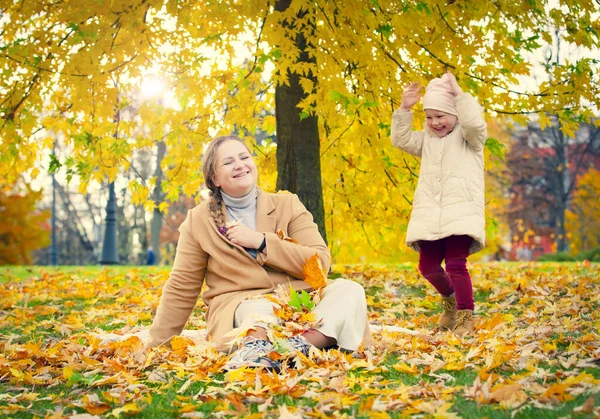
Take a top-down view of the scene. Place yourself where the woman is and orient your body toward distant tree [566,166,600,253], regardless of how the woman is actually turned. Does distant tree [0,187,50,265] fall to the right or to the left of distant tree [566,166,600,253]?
left

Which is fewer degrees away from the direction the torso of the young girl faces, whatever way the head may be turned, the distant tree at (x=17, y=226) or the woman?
the woman

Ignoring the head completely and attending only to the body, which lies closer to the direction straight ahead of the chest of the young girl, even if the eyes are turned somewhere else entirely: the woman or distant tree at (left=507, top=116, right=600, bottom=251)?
the woman

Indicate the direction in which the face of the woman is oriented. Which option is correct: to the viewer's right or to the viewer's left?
to the viewer's right

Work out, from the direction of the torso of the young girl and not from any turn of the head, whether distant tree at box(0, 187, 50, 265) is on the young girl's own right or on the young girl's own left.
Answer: on the young girl's own right

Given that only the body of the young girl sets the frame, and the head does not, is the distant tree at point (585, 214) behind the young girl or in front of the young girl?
behind

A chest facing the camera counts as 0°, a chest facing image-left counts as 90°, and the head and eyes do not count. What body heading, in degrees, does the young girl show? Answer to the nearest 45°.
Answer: approximately 45°
